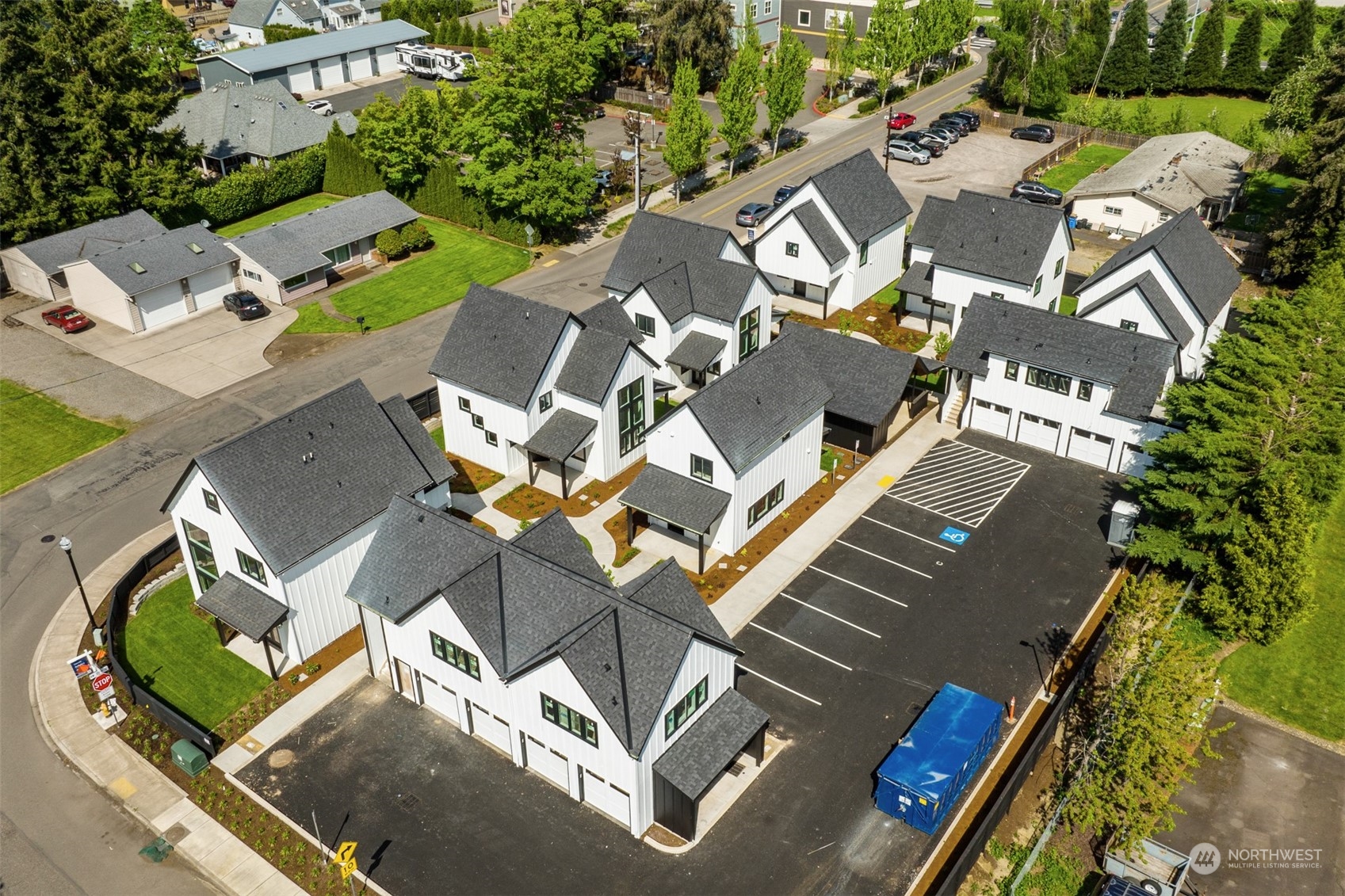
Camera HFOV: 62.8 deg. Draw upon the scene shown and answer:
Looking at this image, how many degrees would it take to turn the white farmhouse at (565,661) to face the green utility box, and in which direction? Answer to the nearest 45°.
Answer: approximately 45° to its right

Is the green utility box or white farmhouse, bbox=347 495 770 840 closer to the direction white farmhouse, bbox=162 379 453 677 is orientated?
the green utility box

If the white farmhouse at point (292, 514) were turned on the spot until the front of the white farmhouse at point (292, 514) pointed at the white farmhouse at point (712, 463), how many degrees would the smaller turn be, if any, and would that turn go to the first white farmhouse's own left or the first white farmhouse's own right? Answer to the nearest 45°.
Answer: approximately 135° to the first white farmhouse's own left

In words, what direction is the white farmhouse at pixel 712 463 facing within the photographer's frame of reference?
facing the viewer and to the left of the viewer

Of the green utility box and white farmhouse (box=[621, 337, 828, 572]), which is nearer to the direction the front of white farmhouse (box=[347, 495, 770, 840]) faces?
the green utility box

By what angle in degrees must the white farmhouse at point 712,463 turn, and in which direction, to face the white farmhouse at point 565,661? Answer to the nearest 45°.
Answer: approximately 45° to its left

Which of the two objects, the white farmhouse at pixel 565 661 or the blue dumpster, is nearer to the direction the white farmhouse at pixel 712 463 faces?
the white farmhouse

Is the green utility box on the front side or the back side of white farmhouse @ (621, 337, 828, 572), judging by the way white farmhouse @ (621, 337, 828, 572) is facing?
on the front side

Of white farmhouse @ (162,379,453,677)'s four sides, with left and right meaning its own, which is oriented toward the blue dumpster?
left

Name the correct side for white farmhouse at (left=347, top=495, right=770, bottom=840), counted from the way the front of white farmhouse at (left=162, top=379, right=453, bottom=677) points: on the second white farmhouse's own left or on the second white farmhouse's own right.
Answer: on the second white farmhouse's own left
